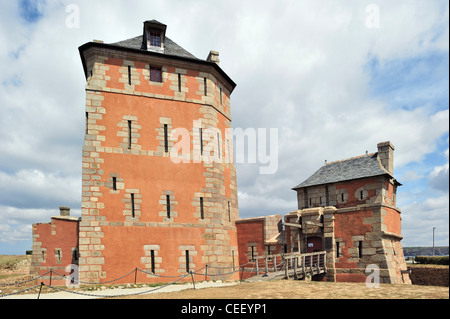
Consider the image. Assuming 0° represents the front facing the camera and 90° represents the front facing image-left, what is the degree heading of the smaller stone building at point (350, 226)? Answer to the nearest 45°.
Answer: approximately 45°

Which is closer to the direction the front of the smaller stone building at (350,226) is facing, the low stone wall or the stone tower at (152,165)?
the stone tower

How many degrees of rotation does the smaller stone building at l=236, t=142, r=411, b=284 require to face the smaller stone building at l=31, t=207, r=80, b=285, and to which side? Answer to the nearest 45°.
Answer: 0° — it already faces it
